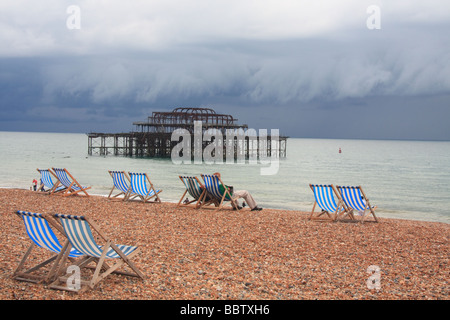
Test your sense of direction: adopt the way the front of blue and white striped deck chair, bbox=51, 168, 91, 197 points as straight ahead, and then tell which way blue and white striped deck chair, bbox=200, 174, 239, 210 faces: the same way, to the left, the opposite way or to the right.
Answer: the same way

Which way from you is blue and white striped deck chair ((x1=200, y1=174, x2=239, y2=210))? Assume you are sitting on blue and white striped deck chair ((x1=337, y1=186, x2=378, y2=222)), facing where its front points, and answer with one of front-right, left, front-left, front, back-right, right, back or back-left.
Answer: back-left

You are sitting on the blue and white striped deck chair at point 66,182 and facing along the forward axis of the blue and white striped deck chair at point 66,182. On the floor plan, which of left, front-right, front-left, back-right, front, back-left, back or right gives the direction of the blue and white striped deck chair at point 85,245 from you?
back-right

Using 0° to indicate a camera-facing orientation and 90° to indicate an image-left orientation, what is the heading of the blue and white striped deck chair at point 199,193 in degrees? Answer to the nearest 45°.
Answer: approximately 225°

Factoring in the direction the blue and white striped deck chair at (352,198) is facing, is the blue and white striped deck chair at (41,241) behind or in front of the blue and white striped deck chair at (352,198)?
behind

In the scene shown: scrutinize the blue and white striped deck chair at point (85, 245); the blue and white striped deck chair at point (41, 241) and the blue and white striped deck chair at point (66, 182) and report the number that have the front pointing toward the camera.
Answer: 0

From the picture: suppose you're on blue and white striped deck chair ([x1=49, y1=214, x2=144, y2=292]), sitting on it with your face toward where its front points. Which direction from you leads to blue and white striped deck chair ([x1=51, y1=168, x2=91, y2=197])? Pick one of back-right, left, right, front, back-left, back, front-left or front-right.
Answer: front-left

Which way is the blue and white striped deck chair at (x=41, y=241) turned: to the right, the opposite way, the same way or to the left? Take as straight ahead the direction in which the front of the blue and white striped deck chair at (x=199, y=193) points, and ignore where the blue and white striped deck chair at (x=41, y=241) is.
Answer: the same way

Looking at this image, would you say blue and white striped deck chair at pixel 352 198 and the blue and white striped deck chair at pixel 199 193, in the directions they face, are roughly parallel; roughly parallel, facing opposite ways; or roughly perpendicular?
roughly parallel

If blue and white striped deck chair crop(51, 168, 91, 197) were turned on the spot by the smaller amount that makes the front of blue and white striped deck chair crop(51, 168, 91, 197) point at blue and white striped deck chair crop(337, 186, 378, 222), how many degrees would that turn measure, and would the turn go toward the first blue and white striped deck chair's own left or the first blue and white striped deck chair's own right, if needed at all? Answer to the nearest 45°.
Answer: approximately 90° to the first blue and white striped deck chair's own right

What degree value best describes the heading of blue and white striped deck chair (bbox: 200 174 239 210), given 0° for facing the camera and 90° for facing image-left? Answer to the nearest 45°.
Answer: approximately 225°

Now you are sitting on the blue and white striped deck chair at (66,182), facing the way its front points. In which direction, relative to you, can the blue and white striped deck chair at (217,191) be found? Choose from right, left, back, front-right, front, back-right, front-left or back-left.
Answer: right

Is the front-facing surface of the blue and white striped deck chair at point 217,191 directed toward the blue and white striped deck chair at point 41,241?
no

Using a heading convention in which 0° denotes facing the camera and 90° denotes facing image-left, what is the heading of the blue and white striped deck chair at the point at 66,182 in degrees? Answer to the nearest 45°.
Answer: approximately 225°
